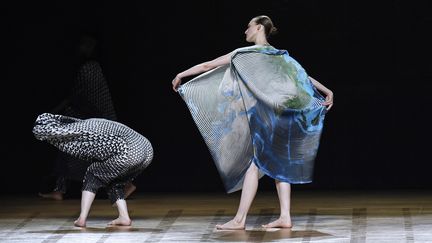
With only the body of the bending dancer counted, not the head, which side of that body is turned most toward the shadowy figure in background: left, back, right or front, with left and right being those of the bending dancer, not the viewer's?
right

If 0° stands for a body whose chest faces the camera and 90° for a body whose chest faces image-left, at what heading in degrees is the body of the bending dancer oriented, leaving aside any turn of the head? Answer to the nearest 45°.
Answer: approximately 90°

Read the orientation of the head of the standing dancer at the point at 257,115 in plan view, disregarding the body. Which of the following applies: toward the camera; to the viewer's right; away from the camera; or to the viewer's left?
to the viewer's left

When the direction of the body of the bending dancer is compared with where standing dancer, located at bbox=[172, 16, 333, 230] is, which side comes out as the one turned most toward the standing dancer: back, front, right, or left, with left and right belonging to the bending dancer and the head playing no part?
back

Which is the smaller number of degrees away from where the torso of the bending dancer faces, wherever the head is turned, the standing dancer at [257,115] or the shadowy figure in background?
the shadowy figure in background
